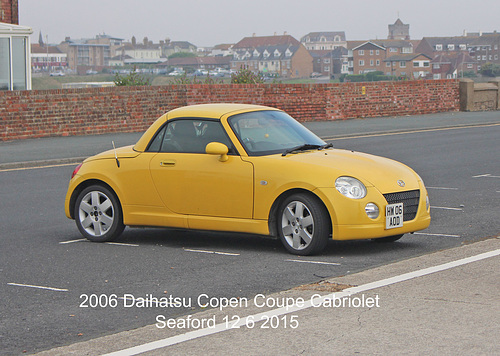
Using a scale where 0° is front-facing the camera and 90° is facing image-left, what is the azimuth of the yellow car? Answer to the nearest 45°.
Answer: approximately 315°

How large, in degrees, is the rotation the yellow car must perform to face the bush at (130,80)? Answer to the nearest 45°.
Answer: approximately 135° to its left

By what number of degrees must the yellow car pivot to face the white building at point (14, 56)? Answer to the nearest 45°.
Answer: approximately 135° to its left

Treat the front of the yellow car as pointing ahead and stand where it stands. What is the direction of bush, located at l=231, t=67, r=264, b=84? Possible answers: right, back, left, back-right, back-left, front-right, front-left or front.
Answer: back-left

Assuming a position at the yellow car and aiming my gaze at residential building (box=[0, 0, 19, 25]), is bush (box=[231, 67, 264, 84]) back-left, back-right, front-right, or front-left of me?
front-right

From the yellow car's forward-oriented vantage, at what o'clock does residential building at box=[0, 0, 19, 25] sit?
The residential building is roughly at 7 o'clock from the yellow car.
